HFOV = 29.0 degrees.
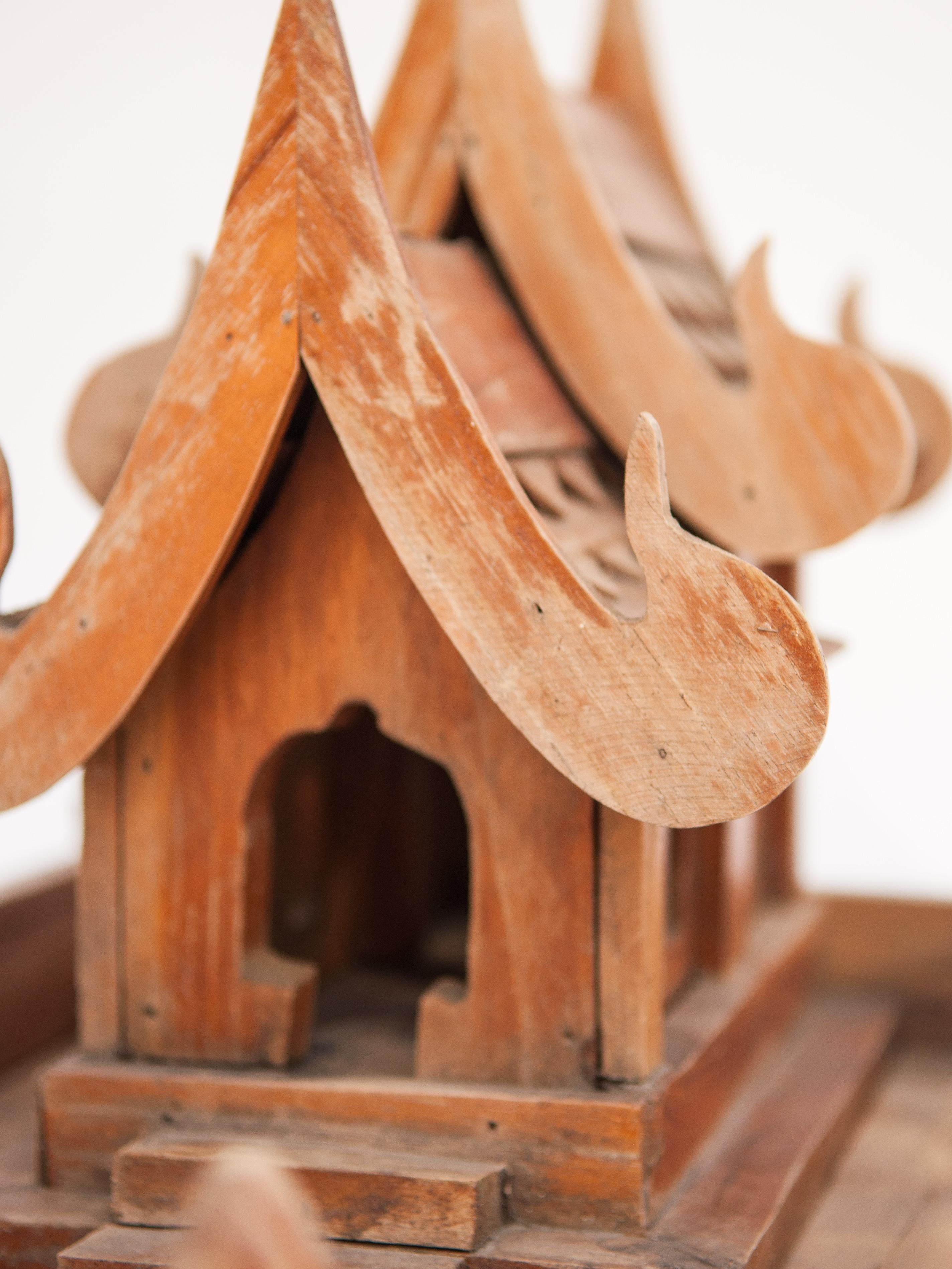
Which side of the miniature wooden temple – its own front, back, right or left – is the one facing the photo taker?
front
